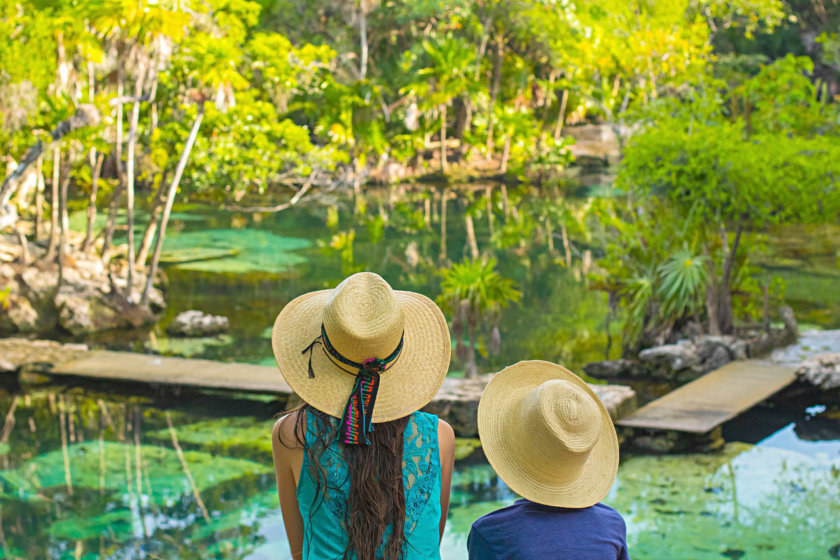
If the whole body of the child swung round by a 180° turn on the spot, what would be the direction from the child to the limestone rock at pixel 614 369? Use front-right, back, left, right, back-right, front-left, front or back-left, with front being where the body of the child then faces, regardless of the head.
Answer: back

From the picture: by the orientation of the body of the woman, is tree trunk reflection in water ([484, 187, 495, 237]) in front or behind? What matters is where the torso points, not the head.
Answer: in front

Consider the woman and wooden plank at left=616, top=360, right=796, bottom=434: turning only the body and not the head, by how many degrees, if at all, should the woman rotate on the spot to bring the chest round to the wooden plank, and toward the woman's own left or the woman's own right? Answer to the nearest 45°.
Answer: approximately 45° to the woman's own right

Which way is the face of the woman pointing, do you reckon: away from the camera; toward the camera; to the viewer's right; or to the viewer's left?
away from the camera

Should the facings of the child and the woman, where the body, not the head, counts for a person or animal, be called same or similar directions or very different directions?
same or similar directions

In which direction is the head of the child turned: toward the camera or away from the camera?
away from the camera

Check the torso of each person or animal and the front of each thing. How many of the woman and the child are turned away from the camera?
2

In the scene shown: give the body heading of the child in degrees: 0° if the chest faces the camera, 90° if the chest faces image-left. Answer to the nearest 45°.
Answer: approximately 180°

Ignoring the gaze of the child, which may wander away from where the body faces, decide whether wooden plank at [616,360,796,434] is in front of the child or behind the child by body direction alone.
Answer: in front

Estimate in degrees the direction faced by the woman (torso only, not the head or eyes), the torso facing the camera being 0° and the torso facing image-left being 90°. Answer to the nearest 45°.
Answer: approximately 180°

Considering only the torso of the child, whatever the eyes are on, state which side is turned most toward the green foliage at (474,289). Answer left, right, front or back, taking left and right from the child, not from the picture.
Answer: front

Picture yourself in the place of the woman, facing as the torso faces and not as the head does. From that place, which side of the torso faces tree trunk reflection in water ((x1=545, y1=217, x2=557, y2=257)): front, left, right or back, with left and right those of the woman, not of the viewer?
front
